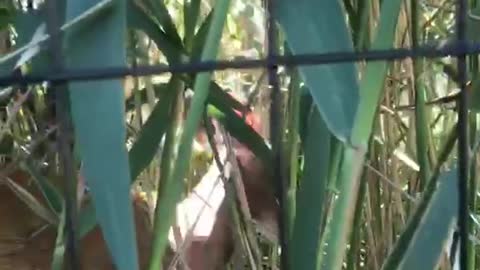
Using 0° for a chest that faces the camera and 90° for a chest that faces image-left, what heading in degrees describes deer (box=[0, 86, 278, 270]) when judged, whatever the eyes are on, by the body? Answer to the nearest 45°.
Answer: approximately 270°
